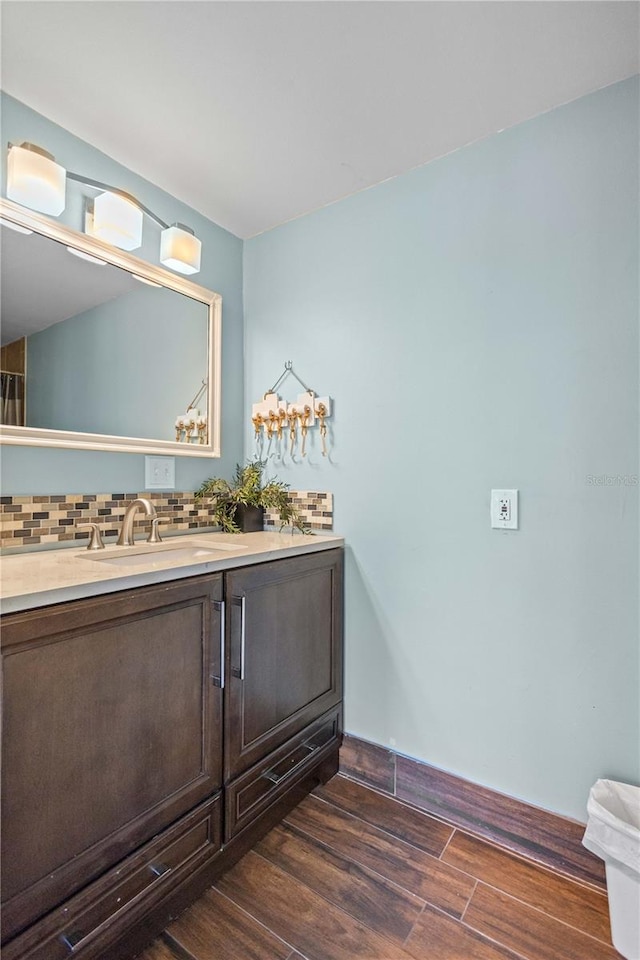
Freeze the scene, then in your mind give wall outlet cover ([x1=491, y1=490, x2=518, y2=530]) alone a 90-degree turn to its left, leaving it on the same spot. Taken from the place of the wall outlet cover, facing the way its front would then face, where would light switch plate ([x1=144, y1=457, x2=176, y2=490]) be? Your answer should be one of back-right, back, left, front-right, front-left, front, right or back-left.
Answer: back

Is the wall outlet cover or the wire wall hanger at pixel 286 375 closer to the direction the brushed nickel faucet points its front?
the wall outlet cover

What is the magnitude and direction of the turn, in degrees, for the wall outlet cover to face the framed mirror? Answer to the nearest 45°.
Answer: approximately 90° to its right

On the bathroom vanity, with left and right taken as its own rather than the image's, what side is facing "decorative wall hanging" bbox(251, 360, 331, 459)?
left

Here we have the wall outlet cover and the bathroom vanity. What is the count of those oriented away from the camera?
0

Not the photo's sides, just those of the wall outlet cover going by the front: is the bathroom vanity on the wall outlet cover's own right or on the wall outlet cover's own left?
on the wall outlet cover's own right

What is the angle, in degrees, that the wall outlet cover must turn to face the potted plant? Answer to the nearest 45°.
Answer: approximately 90° to its right

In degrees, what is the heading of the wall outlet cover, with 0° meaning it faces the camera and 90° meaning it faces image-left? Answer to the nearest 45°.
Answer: approximately 0°

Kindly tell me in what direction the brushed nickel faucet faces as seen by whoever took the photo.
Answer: facing the viewer and to the right of the viewer

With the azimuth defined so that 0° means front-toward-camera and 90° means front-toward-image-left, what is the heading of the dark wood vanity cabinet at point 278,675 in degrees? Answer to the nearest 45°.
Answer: approximately 315°

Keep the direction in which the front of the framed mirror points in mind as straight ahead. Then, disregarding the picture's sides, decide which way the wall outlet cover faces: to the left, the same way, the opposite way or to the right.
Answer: to the right
